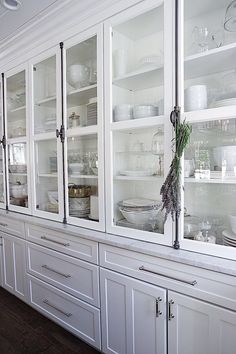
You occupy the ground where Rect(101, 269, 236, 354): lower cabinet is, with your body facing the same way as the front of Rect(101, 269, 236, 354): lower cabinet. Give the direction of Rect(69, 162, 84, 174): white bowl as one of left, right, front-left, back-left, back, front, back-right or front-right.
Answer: right

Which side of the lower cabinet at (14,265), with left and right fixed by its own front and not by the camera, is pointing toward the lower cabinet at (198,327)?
left

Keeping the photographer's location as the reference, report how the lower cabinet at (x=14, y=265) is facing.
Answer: facing the viewer and to the left of the viewer

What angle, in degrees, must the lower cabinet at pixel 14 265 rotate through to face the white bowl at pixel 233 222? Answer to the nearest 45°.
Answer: approximately 90° to its left
